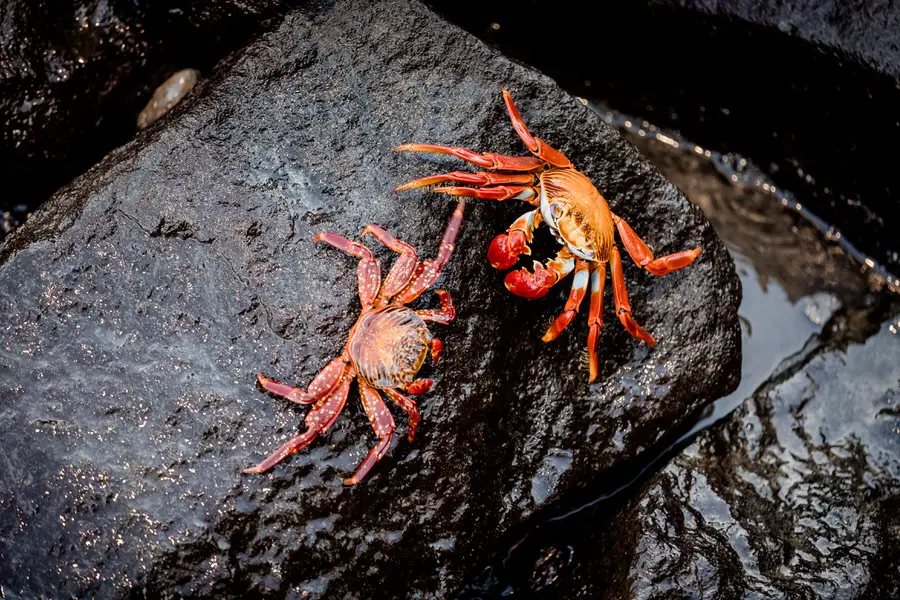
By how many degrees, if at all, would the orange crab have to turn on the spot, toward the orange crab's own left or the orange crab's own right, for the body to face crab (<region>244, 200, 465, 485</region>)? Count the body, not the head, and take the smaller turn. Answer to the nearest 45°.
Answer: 0° — it already faces it

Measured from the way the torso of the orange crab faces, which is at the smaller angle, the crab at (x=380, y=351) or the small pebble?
the crab

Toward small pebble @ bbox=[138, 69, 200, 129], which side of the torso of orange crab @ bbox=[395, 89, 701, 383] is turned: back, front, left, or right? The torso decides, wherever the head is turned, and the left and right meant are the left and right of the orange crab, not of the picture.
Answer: right

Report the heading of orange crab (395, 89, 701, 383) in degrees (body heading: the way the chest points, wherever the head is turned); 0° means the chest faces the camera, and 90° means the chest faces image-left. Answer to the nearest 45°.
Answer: approximately 45°
